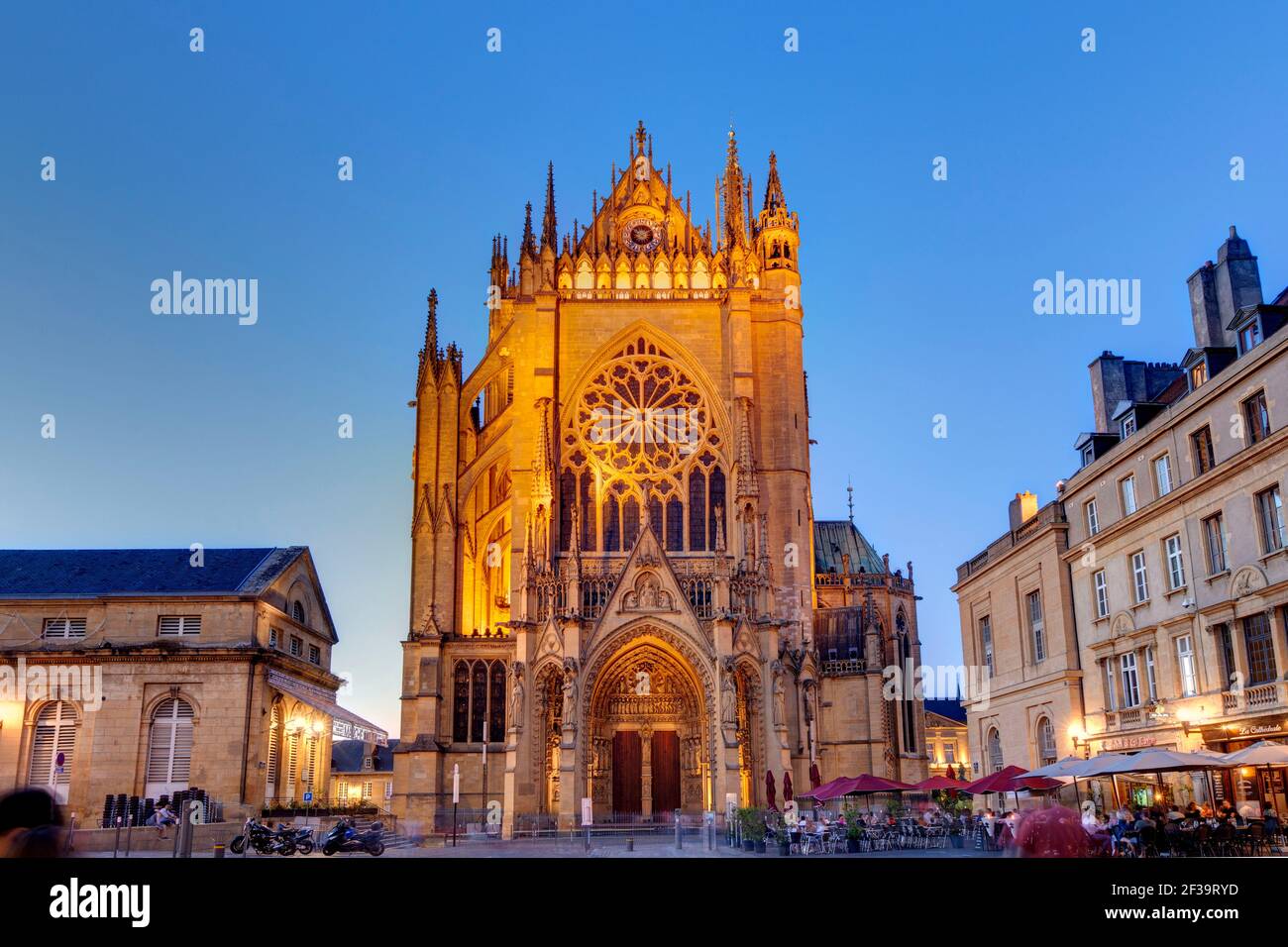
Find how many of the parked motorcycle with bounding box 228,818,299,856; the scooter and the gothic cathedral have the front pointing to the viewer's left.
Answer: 2

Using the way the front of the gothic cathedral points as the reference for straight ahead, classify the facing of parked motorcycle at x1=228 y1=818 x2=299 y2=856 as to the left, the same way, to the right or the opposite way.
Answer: to the right

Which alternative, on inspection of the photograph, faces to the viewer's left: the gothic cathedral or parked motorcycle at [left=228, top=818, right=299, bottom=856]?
the parked motorcycle

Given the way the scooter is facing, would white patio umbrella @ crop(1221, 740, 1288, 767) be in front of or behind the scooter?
behind

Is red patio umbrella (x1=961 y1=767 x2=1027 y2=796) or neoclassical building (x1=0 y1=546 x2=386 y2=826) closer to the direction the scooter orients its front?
the neoclassical building

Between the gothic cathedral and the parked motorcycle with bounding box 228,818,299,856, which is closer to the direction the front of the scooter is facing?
the parked motorcycle

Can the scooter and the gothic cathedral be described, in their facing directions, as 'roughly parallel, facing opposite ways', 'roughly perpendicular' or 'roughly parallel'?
roughly perpendicular

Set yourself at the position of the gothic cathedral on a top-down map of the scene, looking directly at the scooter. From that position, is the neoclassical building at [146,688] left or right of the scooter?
right

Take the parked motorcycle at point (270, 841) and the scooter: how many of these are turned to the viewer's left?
2

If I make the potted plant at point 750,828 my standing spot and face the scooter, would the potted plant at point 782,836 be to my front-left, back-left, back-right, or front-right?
back-left

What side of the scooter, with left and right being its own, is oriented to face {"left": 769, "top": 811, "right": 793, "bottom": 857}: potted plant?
back

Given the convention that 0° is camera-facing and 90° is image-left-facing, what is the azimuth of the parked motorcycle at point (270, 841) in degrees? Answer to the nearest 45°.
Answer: approximately 90°

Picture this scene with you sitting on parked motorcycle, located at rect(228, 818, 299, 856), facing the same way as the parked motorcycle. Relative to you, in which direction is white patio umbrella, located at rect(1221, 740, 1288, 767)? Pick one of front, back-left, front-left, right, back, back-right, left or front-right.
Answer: back-left

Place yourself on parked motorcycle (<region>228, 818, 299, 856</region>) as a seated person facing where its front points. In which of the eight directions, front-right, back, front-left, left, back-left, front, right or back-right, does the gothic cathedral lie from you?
back-right

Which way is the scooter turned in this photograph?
to the viewer's left

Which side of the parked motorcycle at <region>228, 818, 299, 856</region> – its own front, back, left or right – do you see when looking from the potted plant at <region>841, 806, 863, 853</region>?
back

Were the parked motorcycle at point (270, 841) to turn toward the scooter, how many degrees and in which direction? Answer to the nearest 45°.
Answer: approximately 135° to its left
